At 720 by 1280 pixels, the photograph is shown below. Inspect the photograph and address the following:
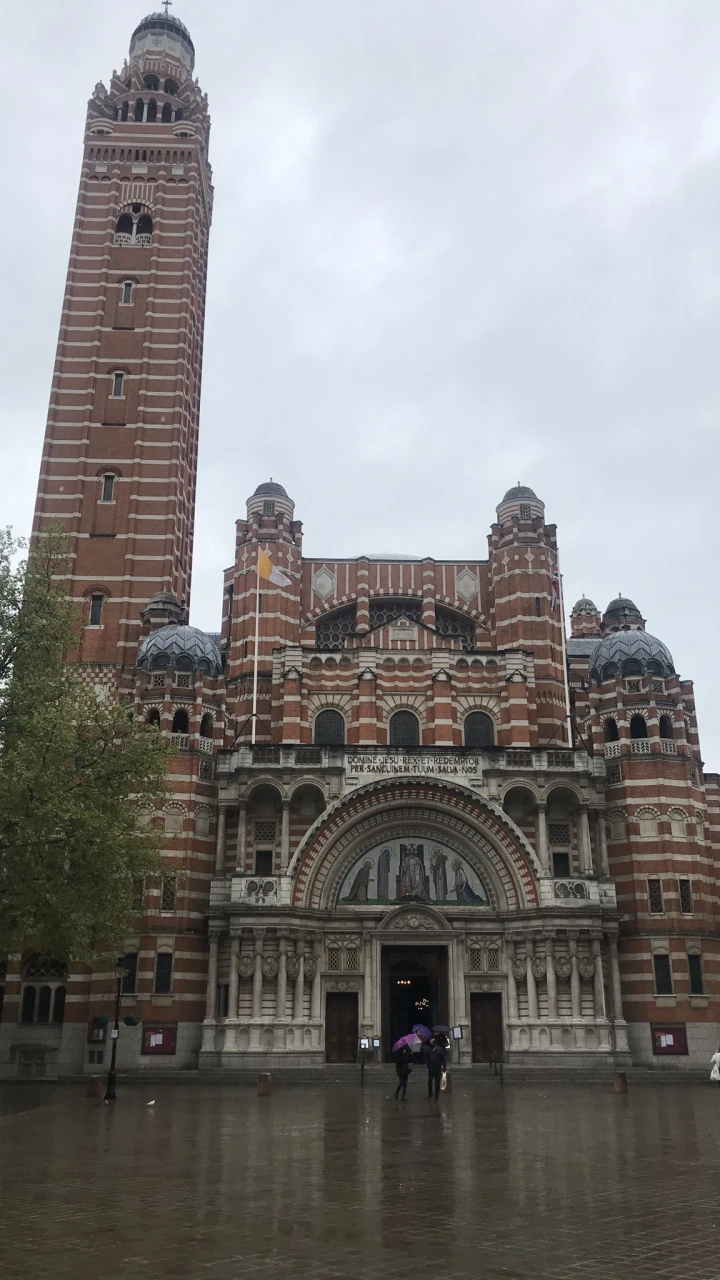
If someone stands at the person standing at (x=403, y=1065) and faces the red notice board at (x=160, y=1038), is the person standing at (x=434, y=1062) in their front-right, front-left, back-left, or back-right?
back-right

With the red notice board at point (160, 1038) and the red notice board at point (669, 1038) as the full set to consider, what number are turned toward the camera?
2

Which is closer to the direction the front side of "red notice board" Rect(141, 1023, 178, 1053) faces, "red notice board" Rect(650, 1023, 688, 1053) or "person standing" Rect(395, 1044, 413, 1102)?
the person standing

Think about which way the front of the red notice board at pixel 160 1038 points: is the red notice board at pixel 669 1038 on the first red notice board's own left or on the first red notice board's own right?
on the first red notice board's own left

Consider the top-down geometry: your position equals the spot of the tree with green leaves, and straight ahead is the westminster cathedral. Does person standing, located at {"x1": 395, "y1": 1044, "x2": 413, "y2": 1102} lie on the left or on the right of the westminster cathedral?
right

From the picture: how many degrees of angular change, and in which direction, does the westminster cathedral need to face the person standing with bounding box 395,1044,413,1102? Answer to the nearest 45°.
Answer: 0° — it already faces them

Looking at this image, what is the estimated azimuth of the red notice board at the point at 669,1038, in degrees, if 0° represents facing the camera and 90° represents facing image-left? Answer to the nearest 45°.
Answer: approximately 0°

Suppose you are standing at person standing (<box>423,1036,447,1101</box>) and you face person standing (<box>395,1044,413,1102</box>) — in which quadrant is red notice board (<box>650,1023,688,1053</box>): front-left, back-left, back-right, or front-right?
back-right

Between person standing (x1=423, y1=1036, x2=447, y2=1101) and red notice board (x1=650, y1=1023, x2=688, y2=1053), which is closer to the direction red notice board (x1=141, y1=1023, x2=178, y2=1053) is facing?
the person standing

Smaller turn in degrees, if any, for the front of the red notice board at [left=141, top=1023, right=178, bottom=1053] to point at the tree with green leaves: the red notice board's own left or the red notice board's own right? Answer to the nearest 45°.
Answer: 0° — it already faces it
